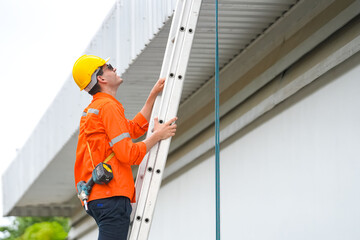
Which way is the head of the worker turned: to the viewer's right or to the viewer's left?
to the viewer's right

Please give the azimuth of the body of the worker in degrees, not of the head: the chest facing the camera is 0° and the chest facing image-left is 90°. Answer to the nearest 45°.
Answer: approximately 270°
